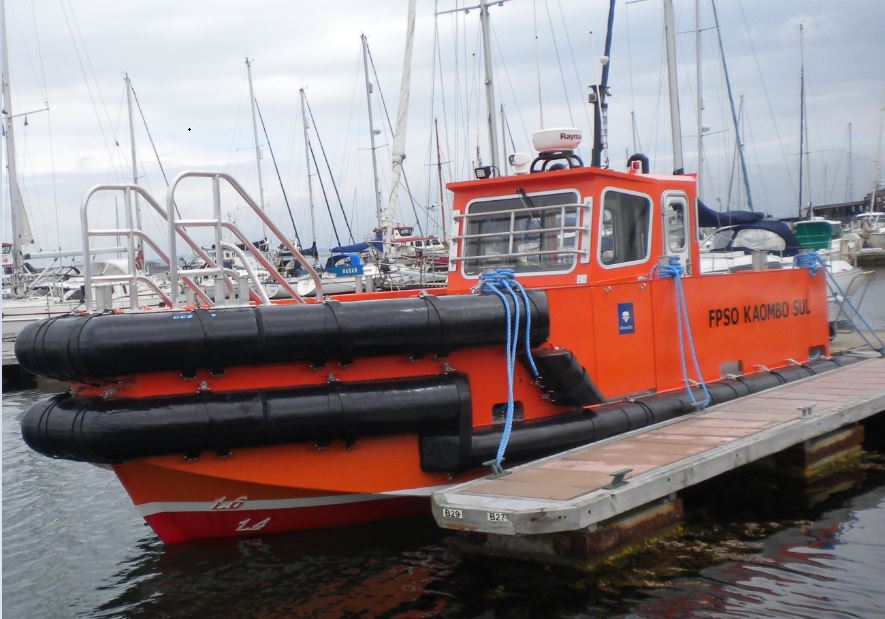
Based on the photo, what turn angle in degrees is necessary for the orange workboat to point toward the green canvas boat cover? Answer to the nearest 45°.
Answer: approximately 180°

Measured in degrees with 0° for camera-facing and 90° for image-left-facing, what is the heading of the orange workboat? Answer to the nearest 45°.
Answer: approximately 45°
